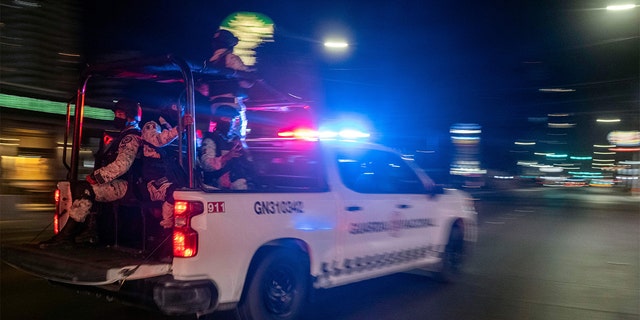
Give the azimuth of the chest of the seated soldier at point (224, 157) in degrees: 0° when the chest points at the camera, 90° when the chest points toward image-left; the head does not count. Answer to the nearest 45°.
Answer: approximately 315°

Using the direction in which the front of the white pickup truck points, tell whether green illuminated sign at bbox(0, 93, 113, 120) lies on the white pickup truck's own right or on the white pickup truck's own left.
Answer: on the white pickup truck's own left

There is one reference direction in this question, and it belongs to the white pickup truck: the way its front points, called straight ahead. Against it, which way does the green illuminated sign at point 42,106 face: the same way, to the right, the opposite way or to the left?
to the right

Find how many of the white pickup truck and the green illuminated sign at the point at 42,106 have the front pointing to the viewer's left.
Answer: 0

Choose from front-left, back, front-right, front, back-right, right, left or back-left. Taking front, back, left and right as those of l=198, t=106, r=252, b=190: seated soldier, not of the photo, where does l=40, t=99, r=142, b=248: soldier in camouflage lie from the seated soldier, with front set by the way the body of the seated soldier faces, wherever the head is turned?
back-right

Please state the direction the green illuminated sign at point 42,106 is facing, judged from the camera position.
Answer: facing the viewer and to the right of the viewer

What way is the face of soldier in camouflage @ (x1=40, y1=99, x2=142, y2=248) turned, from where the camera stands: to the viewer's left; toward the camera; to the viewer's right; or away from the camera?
to the viewer's left

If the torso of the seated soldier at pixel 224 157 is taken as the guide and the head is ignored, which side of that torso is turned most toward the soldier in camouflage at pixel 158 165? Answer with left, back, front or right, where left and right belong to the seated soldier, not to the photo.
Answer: right

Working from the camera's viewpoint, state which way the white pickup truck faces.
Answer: facing away from the viewer and to the right of the viewer
